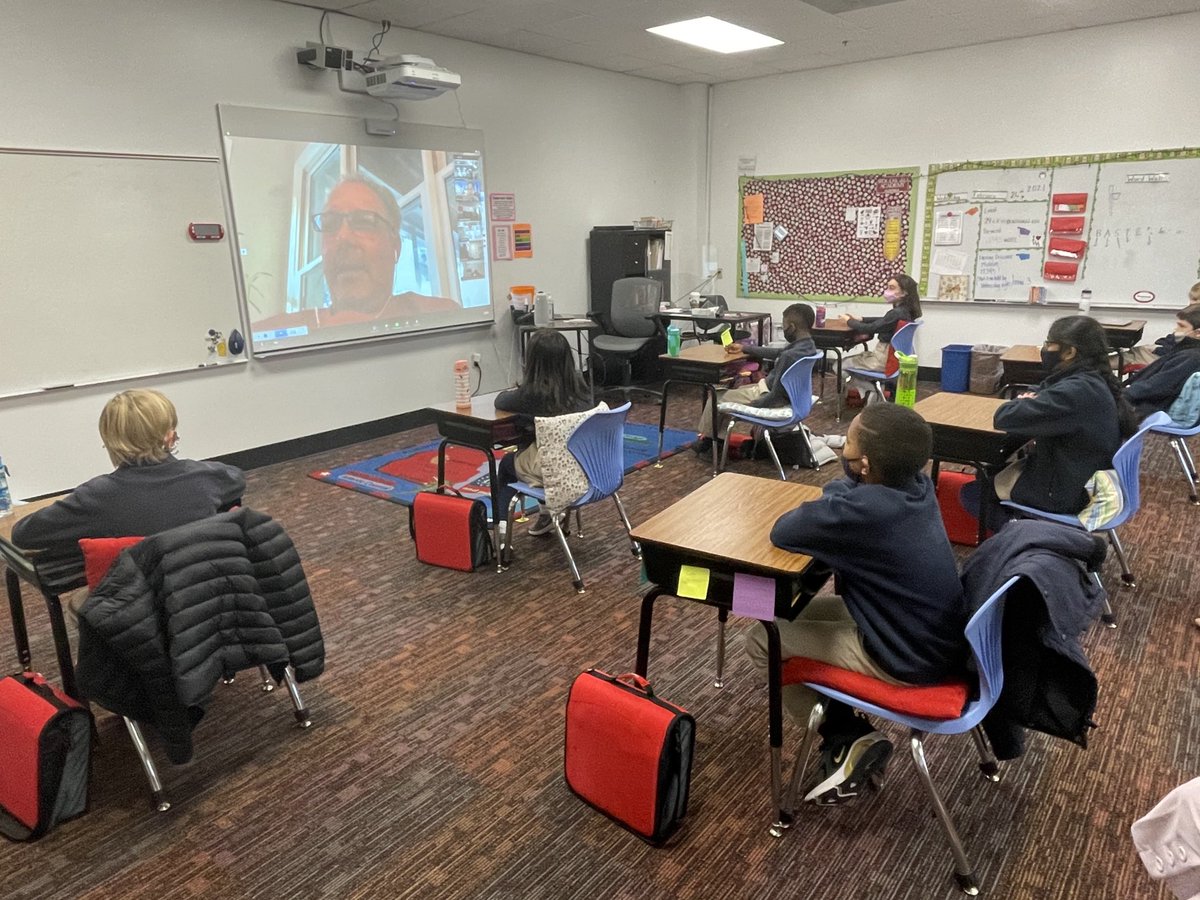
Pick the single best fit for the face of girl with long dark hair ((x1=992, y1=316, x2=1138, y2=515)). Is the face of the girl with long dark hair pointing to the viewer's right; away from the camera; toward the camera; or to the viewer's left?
to the viewer's left

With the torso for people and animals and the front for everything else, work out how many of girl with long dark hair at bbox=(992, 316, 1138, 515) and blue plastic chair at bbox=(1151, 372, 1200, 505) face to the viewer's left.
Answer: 2

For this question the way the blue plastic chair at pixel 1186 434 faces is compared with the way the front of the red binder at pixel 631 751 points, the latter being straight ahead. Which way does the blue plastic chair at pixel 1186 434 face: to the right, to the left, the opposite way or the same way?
to the right

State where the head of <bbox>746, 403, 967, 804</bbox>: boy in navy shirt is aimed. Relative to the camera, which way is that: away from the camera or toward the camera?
away from the camera

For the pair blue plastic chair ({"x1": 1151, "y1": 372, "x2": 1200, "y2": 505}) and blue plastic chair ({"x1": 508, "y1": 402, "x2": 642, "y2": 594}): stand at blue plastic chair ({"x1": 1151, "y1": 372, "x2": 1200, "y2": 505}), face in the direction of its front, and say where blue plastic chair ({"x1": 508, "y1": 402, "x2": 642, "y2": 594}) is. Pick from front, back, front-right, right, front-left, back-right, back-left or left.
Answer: front-left

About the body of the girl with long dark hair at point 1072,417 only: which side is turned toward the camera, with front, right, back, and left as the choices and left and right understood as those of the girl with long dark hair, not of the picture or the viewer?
left

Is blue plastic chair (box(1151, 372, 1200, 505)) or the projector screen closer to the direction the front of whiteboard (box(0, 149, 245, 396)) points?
the blue plastic chair

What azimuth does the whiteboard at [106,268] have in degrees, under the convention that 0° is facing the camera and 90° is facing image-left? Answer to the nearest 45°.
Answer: approximately 315°

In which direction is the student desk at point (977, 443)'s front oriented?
to the viewer's right

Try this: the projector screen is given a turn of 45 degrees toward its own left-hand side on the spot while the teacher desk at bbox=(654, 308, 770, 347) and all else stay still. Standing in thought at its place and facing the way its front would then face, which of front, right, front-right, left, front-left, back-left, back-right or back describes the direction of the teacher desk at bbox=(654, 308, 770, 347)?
front

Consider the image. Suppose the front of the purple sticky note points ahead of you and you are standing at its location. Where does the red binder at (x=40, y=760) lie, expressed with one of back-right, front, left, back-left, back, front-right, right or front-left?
right

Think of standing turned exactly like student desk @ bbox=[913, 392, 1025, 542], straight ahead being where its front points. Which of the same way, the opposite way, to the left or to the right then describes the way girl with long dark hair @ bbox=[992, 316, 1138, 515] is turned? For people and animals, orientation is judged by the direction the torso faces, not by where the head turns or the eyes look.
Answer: the opposite way

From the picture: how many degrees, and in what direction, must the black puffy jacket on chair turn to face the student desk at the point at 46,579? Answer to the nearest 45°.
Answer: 0° — it already faces it

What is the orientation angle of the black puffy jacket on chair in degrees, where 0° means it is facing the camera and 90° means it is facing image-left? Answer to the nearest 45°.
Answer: approximately 135°

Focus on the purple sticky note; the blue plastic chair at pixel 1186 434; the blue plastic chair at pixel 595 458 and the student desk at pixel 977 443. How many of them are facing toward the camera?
1

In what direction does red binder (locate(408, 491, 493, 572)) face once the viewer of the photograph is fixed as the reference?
facing the viewer and to the left of the viewer

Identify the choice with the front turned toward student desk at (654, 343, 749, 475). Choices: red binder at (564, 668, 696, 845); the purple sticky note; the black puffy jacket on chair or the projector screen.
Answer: the projector screen

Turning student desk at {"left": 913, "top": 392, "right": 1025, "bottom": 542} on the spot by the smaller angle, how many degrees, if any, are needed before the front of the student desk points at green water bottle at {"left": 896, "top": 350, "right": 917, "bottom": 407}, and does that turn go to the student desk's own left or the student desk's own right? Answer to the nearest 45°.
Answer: approximately 135° to the student desk's own left

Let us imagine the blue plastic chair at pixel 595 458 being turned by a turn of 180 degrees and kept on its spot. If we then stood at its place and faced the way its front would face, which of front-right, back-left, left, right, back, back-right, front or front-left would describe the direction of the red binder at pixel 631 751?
front-right

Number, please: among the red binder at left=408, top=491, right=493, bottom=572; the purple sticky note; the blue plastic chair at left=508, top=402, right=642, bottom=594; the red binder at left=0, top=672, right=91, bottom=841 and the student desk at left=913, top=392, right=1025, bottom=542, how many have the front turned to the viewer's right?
1
